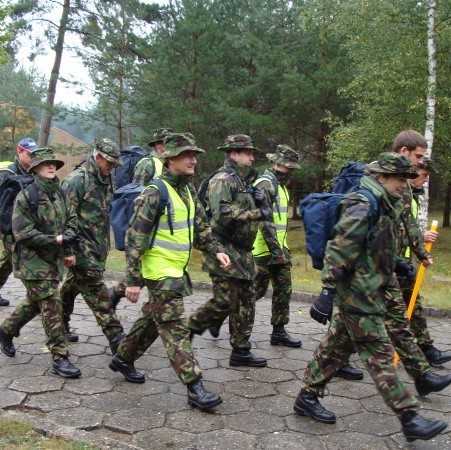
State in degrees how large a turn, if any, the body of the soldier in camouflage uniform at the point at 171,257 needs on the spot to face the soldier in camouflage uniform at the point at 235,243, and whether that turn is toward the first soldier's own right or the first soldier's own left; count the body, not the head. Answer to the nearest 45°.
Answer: approximately 90° to the first soldier's own left
